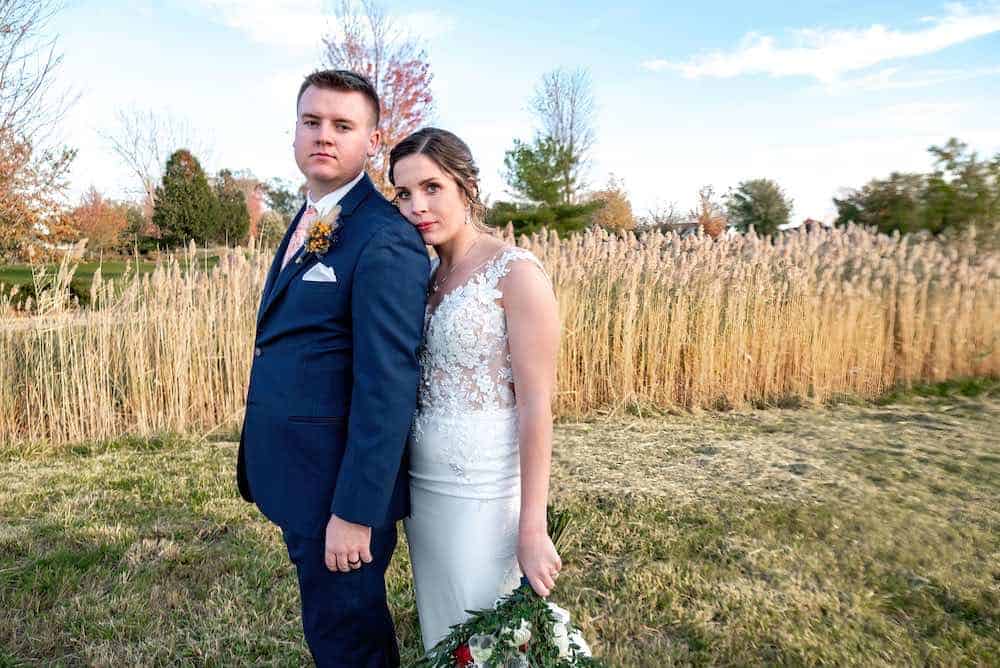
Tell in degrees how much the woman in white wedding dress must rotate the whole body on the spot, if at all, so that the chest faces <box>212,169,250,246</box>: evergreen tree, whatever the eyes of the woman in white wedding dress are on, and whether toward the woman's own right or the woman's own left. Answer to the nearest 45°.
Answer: approximately 135° to the woman's own right

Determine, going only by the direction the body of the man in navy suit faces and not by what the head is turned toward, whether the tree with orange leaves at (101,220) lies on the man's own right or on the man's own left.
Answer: on the man's own right

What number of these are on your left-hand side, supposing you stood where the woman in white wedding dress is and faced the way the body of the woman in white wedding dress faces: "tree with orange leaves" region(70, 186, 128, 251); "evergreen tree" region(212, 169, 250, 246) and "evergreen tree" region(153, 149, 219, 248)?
0

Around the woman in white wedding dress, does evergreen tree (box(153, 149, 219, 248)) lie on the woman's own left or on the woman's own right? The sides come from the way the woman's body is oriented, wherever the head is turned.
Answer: on the woman's own right

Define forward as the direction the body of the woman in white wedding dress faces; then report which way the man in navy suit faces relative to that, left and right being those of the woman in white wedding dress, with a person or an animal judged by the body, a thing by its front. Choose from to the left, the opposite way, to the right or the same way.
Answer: the same way

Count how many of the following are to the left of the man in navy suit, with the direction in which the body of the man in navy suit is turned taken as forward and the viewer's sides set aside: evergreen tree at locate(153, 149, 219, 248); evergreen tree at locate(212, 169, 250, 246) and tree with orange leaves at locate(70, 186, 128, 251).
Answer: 0

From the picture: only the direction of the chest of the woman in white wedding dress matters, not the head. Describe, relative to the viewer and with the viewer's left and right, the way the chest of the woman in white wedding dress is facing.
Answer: facing the viewer and to the left of the viewer

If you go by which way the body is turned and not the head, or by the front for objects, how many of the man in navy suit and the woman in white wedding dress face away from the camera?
0
